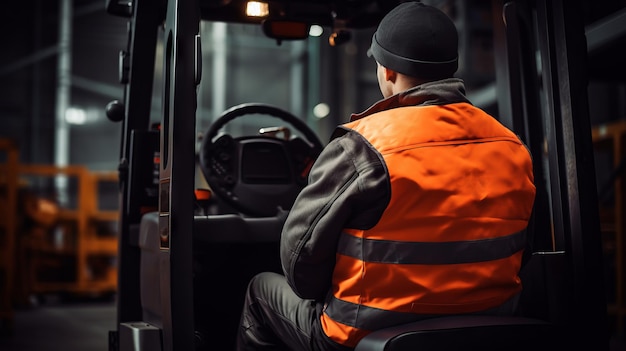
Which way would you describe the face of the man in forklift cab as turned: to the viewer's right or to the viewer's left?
to the viewer's left

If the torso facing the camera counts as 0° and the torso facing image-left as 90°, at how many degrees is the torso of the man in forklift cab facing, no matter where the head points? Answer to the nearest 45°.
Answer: approximately 135°
